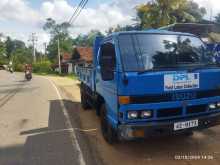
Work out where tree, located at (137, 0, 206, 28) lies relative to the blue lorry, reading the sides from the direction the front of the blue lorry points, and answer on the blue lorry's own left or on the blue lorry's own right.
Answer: on the blue lorry's own left

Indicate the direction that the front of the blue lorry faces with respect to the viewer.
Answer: facing the viewer and to the right of the viewer
